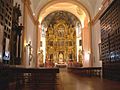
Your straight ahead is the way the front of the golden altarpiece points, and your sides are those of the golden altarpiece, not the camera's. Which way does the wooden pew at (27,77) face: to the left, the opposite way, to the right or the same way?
the opposite way

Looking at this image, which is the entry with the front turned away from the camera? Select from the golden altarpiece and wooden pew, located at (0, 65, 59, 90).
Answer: the wooden pew

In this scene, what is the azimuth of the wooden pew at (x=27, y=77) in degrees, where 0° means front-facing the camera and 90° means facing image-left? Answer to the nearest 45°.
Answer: approximately 180°

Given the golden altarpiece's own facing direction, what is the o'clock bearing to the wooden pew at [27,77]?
The wooden pew is roughly at 12 o'clock from the golden altarpiece.

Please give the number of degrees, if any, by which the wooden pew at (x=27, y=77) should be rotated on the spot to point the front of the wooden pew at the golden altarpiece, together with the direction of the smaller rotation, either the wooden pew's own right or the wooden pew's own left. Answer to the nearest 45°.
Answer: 0° — it already faces it

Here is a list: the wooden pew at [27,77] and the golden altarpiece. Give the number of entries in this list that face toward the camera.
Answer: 1

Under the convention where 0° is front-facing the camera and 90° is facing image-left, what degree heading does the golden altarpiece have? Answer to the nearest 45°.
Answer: approximately 0°
